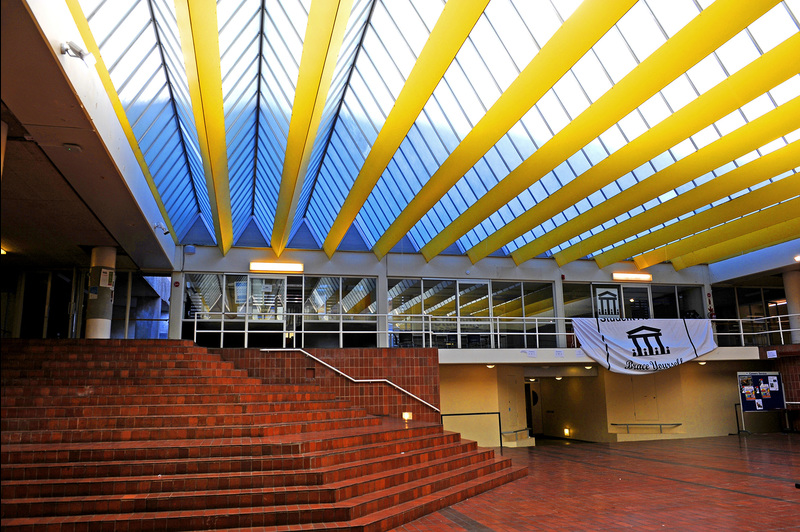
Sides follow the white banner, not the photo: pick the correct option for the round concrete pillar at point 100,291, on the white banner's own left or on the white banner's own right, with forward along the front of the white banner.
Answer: on the white banner's own right

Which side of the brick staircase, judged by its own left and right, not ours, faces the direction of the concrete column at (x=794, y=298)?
left

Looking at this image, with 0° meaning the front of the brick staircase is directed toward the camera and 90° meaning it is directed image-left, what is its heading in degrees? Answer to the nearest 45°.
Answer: approximately 0°

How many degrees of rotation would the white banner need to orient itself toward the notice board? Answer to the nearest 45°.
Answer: approximately 135° to its left

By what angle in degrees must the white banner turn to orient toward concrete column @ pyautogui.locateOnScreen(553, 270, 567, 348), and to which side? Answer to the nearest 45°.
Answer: approximately 135° to its right

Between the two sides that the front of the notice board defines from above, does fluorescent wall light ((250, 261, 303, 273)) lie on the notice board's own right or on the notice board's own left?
on the notice board's own right

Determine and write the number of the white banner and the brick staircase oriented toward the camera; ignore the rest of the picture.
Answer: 2

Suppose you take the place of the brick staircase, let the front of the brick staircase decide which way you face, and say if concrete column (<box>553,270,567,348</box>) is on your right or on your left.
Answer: on your left

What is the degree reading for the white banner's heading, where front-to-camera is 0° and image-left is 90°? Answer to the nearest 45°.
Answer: approximately 0°

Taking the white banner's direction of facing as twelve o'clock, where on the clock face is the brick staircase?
The brick staircase is roughly at 1 o'clock from the white banner.
